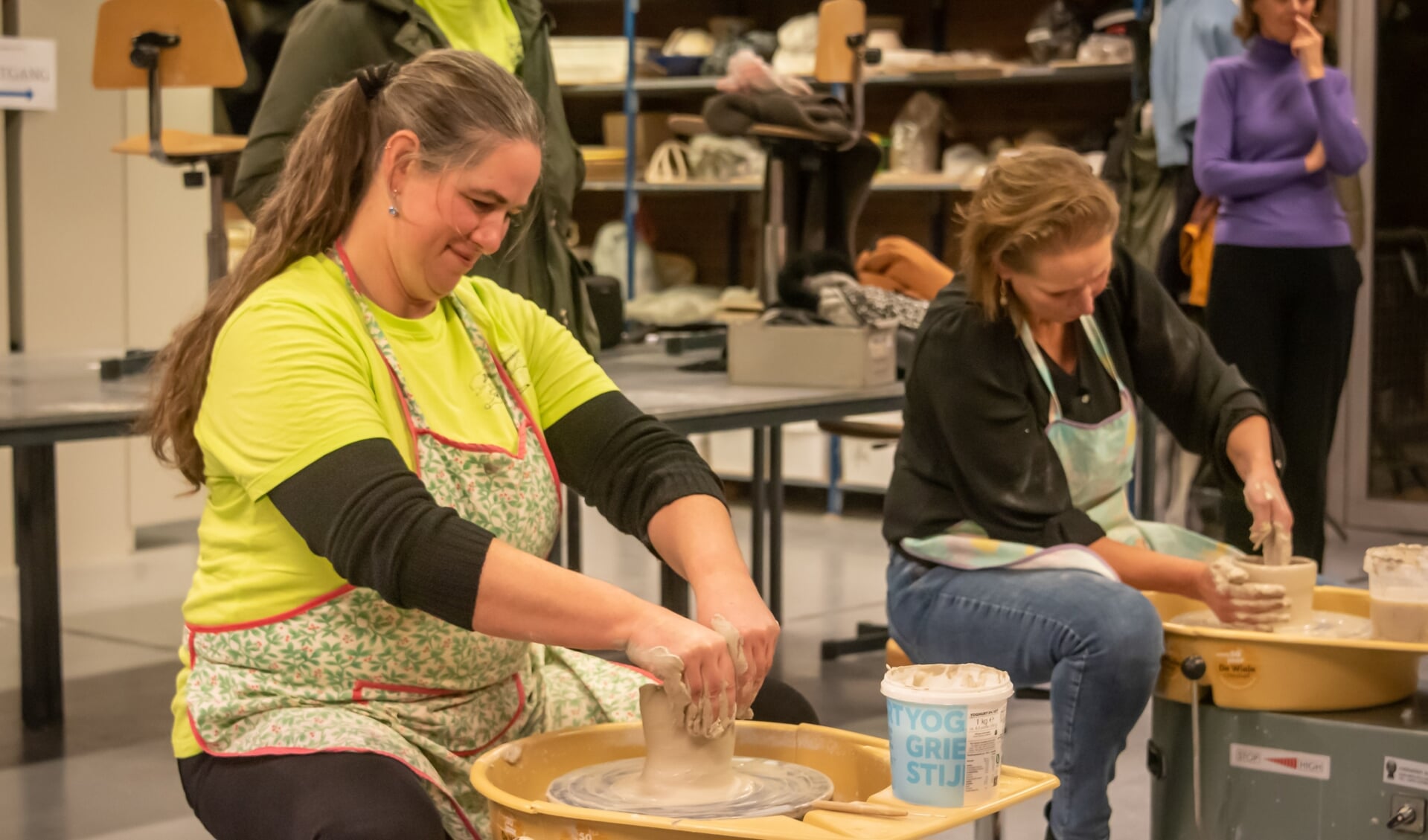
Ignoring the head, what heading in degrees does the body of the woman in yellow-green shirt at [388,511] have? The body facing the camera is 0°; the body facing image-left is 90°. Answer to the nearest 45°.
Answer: approximately 315°

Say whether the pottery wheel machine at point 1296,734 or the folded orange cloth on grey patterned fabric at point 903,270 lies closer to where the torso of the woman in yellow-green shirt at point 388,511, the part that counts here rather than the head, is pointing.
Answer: the pottery wheel machine

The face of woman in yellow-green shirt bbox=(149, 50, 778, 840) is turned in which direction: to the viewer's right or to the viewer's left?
to the viewer's right

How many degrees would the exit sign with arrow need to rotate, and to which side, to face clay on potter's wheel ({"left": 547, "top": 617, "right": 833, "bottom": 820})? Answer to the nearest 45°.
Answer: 0° — it already faces it

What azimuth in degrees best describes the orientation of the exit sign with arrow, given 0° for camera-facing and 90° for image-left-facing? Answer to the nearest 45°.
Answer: approximately 0°

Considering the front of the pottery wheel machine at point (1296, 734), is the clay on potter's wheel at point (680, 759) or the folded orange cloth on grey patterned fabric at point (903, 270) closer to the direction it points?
the clay on potter's wheel
